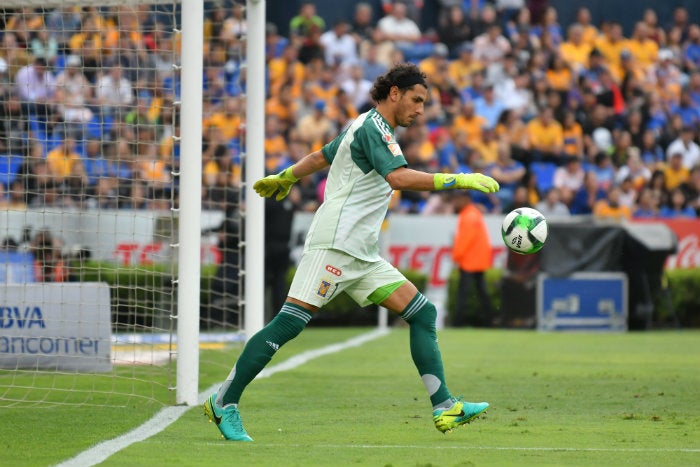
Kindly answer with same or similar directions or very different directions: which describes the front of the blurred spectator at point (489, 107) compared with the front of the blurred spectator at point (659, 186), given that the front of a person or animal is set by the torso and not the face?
same or similar directions

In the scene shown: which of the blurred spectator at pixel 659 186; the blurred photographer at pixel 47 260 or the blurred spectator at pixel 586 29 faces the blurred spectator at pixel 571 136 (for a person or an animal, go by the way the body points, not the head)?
the blurred spectator at pixel 586 29

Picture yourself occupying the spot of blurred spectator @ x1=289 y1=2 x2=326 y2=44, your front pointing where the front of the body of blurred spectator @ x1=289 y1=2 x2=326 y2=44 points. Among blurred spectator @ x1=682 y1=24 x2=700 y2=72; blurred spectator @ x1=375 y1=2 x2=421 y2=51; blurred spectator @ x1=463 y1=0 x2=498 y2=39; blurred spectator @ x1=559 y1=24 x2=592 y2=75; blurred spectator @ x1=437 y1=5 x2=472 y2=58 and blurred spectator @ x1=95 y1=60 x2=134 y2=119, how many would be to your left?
5

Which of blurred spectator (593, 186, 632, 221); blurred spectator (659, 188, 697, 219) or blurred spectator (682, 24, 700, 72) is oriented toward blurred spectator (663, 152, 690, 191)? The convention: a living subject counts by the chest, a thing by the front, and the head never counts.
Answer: blurred spectator (682, 24, 700, 72)

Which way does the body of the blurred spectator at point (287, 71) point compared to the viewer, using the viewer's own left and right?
facing the viewer

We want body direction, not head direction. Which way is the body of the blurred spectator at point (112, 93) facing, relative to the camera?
toward the camera

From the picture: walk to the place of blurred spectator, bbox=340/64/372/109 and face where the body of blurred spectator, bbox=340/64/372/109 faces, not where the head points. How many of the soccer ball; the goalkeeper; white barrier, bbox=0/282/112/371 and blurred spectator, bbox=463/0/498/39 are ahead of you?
3

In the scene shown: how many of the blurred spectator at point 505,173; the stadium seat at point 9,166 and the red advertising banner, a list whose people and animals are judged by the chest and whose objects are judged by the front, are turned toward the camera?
3

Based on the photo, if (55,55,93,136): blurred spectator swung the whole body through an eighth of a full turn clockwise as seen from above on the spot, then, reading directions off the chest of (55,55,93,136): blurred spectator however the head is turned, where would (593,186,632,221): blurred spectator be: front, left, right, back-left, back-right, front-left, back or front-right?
back-left

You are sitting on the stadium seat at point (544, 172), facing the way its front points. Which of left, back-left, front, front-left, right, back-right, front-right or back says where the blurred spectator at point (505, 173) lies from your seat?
front-right

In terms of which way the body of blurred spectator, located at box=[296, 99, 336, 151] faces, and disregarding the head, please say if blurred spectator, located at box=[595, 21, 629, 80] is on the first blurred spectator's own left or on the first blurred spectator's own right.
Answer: on the first blurred spectator's own left

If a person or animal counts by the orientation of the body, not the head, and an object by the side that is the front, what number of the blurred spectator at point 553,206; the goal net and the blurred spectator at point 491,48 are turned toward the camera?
2

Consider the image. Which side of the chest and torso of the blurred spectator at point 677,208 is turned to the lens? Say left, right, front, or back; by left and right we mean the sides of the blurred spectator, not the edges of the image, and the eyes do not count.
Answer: front

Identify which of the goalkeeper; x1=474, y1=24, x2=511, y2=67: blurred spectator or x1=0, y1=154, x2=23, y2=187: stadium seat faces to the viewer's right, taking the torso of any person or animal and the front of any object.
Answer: the goalkeeper
